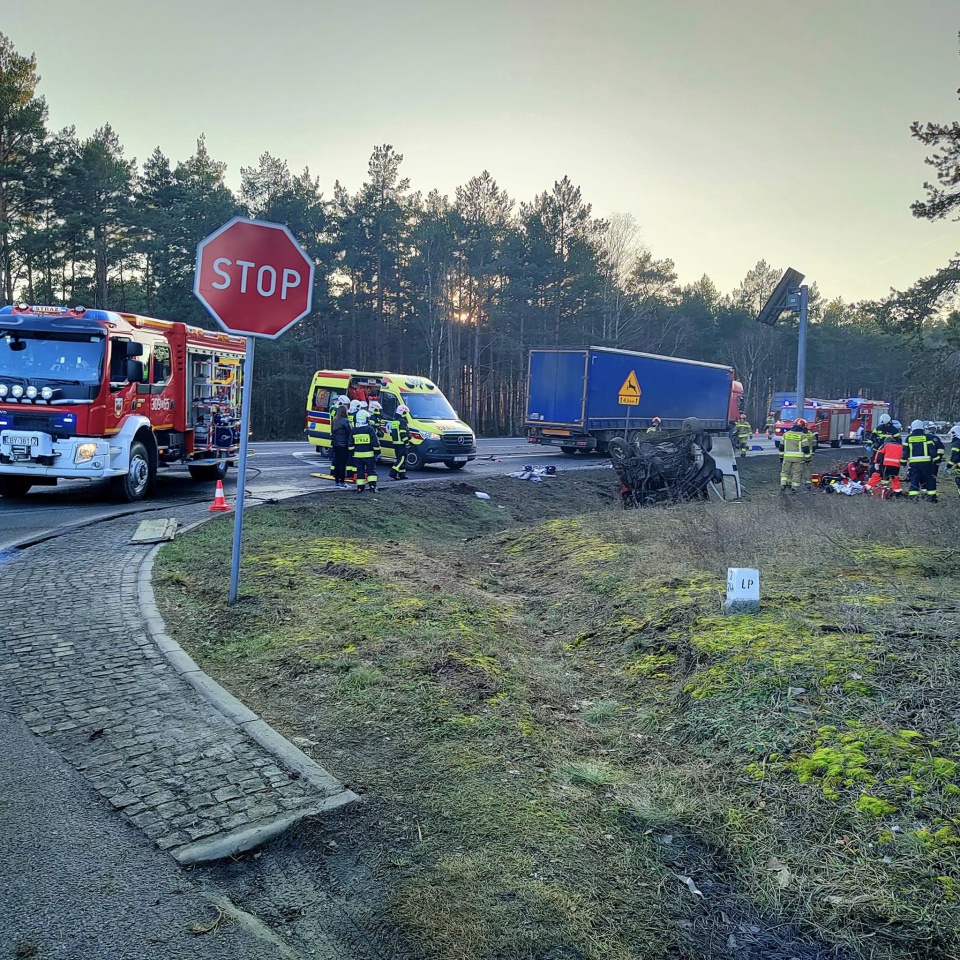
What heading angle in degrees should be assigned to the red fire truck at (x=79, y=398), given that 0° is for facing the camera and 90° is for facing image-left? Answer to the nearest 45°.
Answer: approximately 45°

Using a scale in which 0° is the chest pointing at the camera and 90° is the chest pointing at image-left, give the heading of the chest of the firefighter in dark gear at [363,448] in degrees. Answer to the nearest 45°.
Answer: approximately 180°

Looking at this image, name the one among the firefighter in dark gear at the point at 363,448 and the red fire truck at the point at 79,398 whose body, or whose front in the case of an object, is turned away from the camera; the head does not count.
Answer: the firefighter in dark gear

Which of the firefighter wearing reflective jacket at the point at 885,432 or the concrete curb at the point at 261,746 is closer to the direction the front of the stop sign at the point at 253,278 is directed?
the concrete curb

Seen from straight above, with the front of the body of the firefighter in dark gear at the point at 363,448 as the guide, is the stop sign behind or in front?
behind

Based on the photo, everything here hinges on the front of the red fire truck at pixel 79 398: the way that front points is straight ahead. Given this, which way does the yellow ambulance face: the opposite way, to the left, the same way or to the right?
to the left

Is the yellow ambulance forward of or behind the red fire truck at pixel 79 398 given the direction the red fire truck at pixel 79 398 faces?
behind

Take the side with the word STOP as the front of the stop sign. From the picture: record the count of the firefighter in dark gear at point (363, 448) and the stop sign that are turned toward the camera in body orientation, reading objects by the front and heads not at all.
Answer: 1

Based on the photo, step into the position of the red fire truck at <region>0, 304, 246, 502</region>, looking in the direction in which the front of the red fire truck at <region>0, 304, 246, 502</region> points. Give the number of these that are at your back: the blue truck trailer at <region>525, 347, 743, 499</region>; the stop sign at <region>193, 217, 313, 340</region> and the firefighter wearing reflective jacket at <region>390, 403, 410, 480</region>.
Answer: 2
